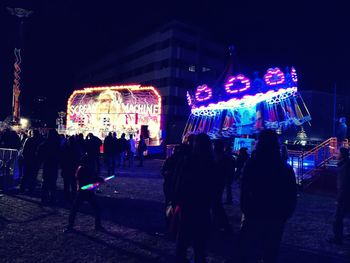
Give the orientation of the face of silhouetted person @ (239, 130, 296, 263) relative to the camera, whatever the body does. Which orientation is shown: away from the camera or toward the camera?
away from the camera

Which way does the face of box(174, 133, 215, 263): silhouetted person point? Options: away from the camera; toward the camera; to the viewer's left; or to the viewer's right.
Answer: away from the camera

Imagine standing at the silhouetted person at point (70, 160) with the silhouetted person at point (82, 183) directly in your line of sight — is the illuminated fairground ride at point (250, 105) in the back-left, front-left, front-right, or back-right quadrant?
back-left

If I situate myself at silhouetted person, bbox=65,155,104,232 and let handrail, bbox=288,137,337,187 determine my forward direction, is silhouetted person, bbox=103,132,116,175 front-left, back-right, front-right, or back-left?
front-left

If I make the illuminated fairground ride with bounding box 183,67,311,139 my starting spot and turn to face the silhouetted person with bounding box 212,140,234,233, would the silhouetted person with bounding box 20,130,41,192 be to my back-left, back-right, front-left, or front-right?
front-right
